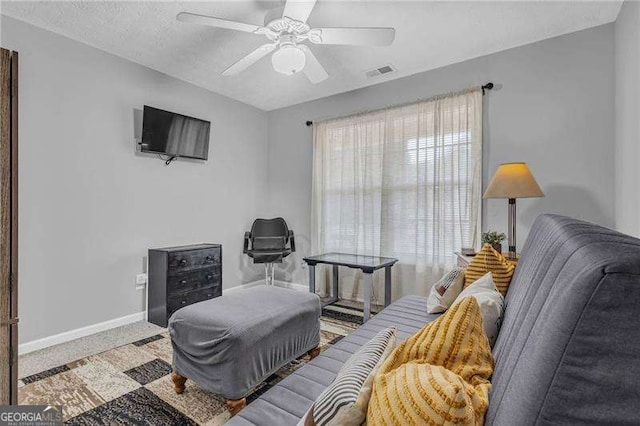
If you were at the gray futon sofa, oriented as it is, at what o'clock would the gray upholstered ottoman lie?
The gray upholstered ottoman is roughly at 1 o'clock from the gray futon sofa.

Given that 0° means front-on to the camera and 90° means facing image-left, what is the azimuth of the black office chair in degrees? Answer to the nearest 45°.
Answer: approximately 0°

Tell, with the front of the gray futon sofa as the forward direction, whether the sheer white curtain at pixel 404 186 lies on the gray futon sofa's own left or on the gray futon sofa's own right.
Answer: on the gray futon sofa's own right

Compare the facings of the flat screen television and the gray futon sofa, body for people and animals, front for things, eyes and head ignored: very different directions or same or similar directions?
very different directions

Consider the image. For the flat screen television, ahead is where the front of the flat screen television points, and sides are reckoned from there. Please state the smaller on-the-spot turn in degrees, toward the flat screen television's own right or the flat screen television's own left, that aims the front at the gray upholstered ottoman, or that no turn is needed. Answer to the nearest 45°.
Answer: approximately 45° to the flat screen television's own right

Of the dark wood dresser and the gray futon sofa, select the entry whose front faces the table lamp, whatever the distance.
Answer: the dark wood dresser

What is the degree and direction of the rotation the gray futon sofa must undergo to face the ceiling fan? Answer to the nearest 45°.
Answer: approximately 45° to its right

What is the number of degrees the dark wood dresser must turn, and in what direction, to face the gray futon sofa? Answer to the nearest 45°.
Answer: approximately 45° to its right

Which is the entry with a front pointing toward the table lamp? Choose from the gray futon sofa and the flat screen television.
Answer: the flat screen television

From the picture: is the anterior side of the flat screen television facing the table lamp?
yes

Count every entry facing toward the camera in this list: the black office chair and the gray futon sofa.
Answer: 1

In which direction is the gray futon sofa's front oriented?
to the viewer's left

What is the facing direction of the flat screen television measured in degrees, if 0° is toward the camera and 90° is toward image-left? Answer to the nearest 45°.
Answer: approximately 315°
